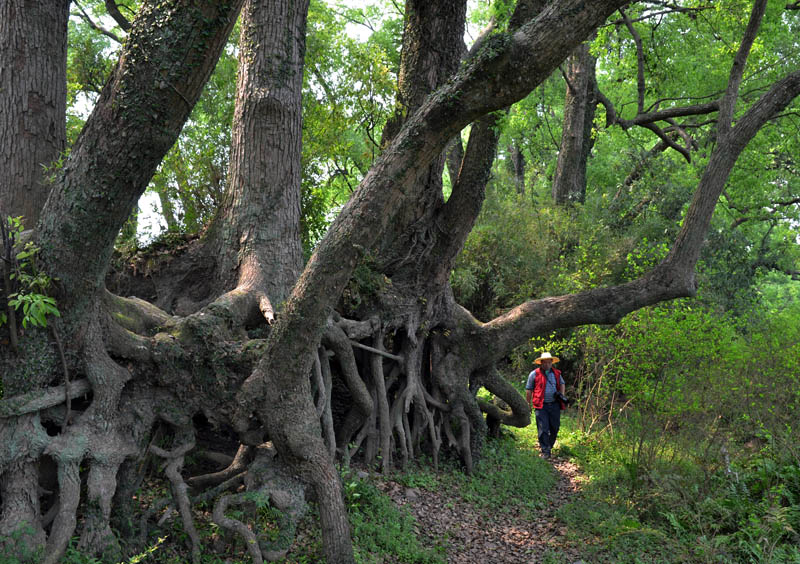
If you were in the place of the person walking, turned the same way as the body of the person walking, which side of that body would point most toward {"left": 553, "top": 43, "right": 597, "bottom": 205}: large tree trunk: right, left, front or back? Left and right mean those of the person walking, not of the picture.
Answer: back

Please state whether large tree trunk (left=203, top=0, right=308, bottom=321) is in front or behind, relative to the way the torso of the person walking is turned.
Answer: in front

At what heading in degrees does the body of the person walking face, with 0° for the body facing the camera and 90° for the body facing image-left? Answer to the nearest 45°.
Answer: approximately 0°

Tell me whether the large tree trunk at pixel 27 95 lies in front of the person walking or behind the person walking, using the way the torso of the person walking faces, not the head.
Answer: in front
